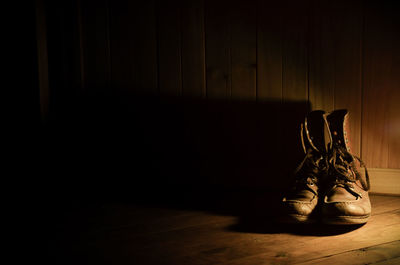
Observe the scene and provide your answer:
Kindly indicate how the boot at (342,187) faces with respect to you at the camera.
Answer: facing the viewer
